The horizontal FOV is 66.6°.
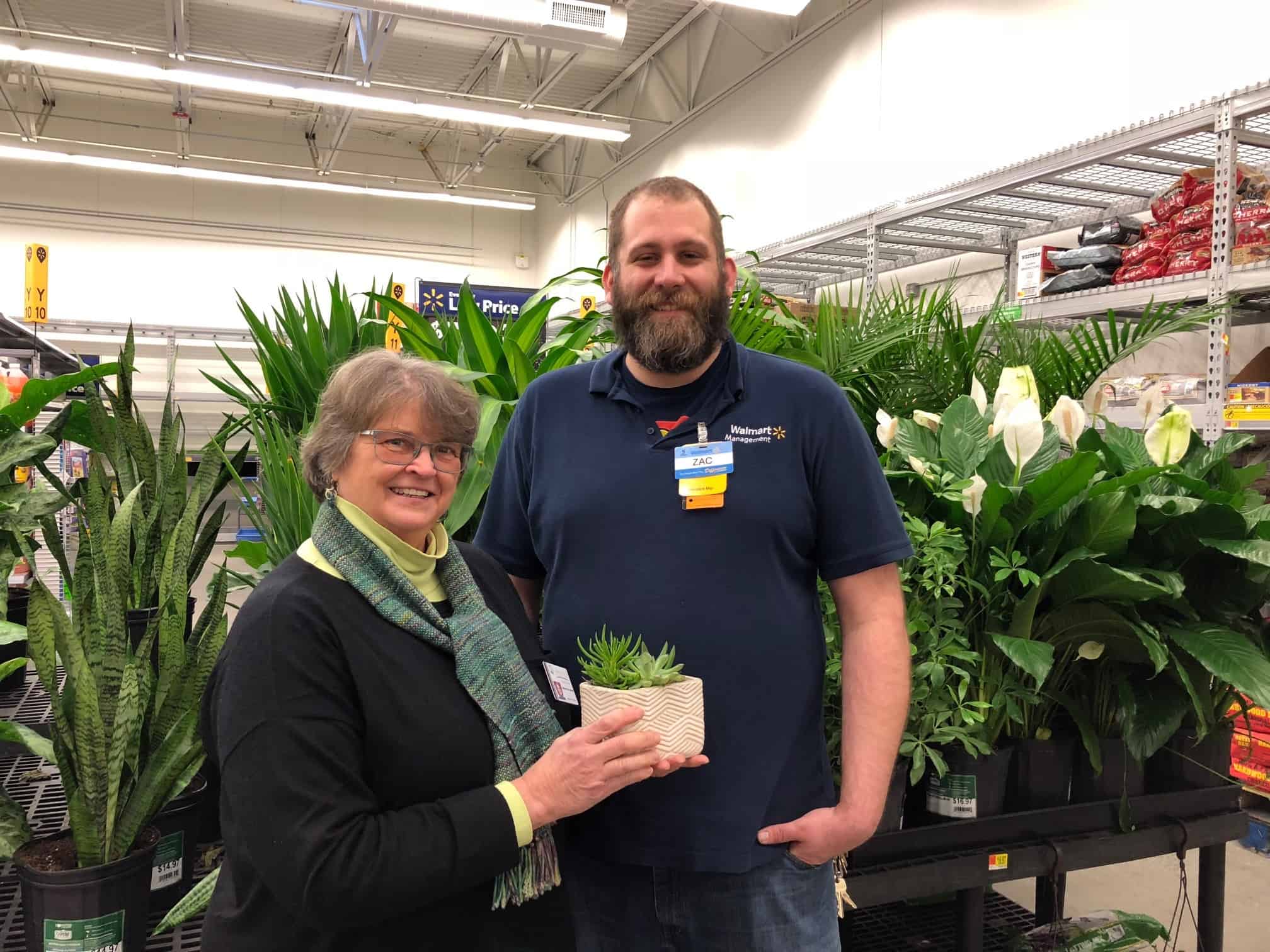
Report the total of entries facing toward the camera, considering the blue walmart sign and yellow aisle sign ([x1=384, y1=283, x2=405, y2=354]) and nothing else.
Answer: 2

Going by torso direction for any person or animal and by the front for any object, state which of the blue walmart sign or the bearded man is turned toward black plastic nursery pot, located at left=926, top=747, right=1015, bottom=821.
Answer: the blue walmart sign

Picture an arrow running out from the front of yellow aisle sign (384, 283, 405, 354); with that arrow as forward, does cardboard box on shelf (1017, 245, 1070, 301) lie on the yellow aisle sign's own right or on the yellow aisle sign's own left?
on the yellow aisle sign's own left

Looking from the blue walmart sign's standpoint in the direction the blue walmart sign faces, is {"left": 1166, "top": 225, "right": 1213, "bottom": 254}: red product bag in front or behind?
in front

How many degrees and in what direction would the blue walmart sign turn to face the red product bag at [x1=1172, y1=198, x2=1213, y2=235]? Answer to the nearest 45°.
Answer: approximately 45° to its left

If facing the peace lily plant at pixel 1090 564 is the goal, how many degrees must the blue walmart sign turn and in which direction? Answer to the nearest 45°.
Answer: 0° — it already faces it

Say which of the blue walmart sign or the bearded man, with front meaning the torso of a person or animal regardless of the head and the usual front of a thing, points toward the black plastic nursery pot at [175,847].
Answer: the blue walmart sign

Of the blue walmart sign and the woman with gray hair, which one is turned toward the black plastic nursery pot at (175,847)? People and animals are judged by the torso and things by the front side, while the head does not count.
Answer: the blue walmart sign
